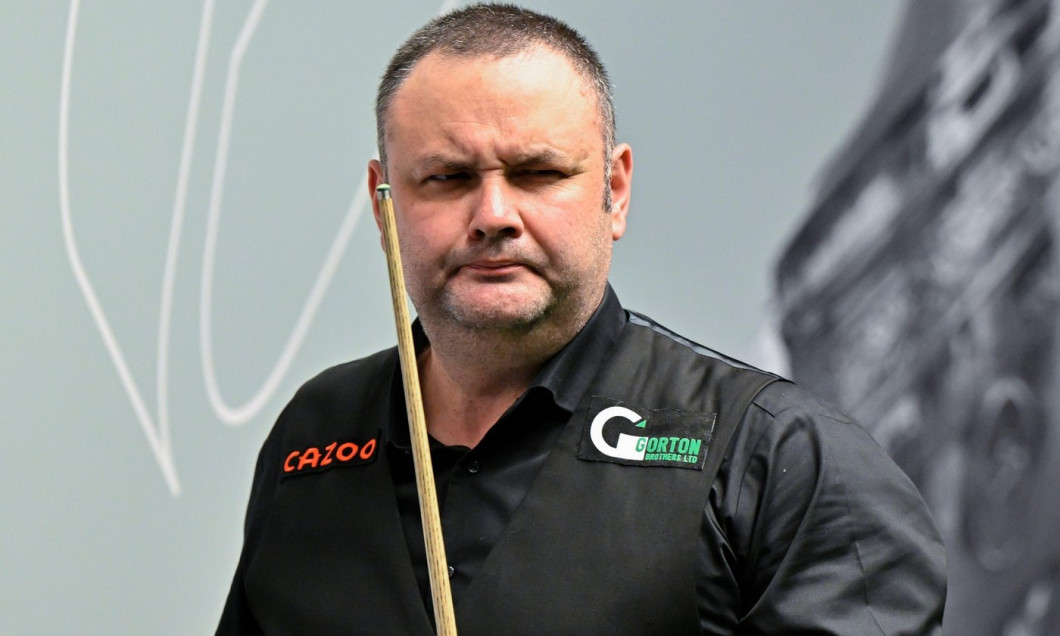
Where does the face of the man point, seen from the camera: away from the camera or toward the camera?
toward the camera

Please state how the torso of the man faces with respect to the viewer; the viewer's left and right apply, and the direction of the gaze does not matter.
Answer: facing the viewer and to the left of the viewer
